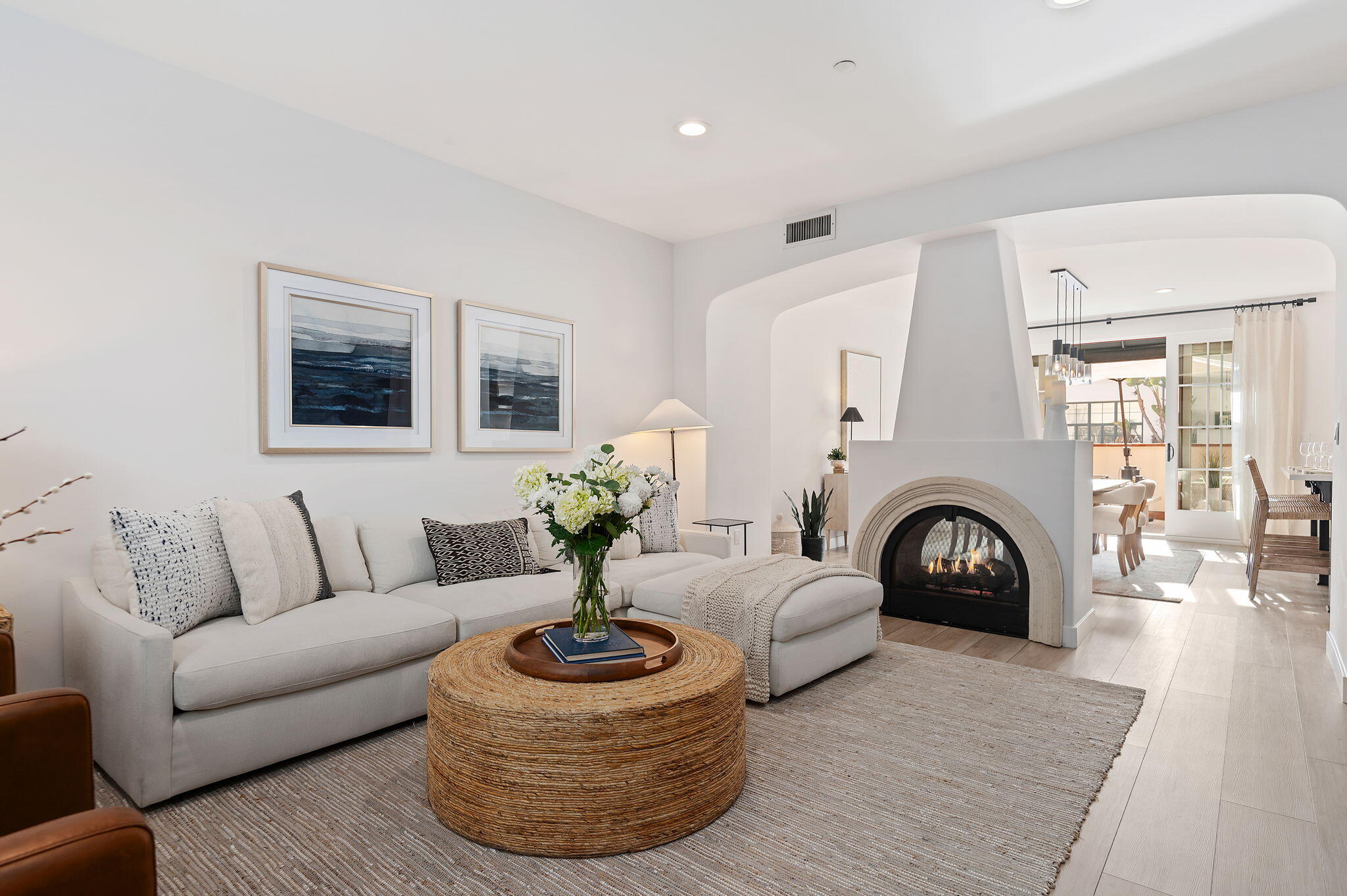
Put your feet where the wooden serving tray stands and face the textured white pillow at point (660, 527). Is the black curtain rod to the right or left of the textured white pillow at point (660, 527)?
right

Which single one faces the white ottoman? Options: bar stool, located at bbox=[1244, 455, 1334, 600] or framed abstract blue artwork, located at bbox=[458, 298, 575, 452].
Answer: the framed abstract blue artwork

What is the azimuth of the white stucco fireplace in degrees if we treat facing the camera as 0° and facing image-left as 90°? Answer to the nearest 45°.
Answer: approximately 45°

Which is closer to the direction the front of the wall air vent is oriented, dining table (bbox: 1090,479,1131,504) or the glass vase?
the glass vase

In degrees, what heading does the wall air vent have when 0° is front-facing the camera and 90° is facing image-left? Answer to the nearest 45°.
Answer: approximately 45°

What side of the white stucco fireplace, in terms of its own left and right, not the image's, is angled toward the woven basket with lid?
right

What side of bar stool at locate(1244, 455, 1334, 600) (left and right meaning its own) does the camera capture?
right

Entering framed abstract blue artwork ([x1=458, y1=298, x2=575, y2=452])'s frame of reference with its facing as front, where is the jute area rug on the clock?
The jute area rug is roughly at 1 o'clock from the framed abstract blue artwork.
